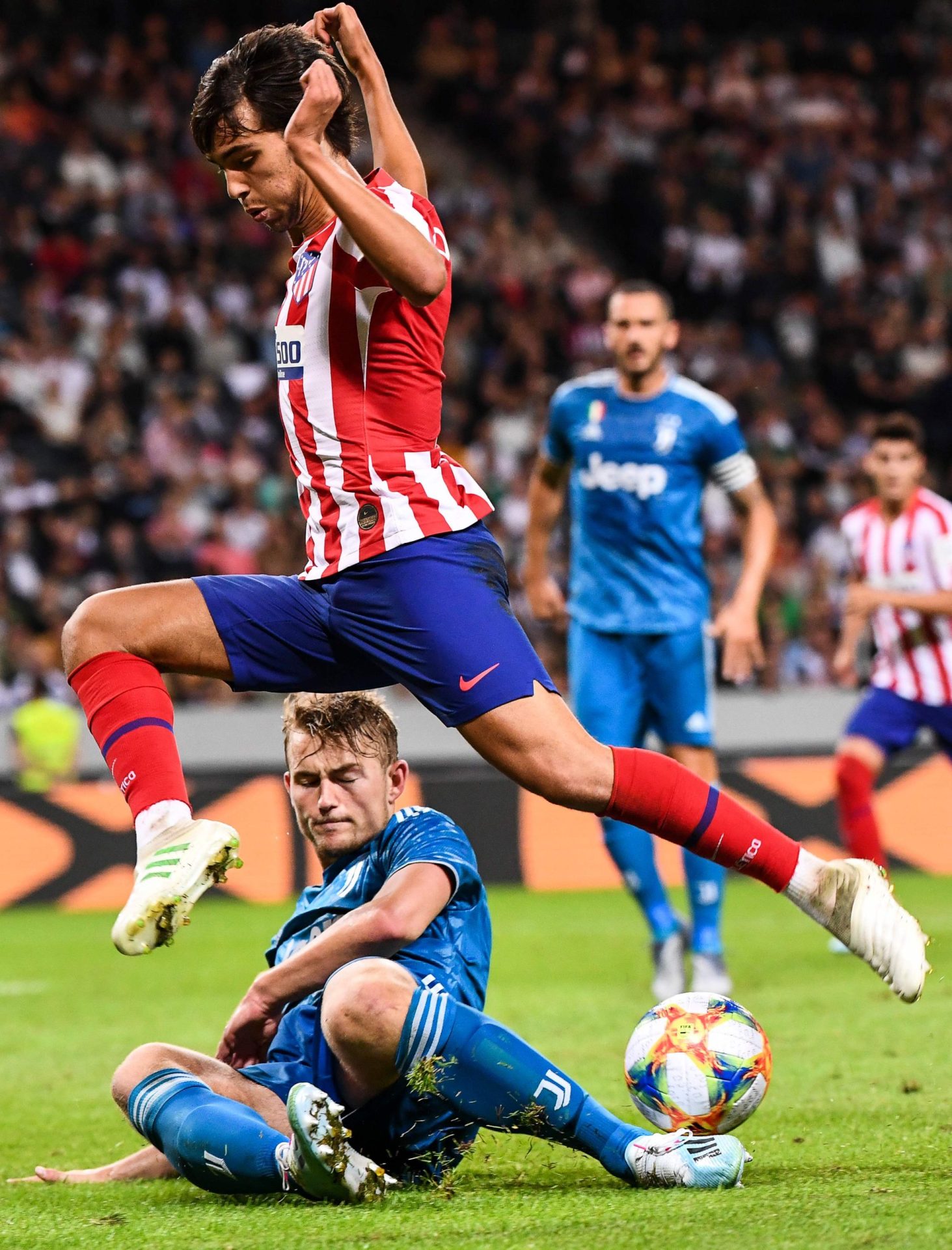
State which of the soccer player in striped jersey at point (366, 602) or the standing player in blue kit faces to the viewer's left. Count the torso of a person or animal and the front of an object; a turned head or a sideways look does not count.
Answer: the soccer player in striped jersey

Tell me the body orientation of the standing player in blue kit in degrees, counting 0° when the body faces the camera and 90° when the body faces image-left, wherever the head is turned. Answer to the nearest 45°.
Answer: approximately 0°

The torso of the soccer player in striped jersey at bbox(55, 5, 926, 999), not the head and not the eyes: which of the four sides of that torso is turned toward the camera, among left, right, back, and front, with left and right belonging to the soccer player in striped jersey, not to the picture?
left

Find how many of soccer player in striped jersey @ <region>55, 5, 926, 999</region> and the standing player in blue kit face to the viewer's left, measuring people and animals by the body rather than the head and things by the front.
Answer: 1

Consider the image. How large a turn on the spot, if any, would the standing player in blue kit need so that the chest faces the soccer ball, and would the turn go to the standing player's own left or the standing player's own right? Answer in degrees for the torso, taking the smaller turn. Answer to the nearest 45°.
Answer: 0° — they already face it

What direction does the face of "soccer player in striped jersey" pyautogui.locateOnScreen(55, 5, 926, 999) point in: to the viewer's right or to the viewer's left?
to the viewer's left

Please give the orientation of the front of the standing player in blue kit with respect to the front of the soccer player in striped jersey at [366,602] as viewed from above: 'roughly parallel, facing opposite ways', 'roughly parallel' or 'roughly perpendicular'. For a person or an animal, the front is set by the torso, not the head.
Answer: roughly perpendicular

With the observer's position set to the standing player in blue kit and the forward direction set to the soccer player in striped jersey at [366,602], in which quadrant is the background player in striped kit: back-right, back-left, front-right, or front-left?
back-left
